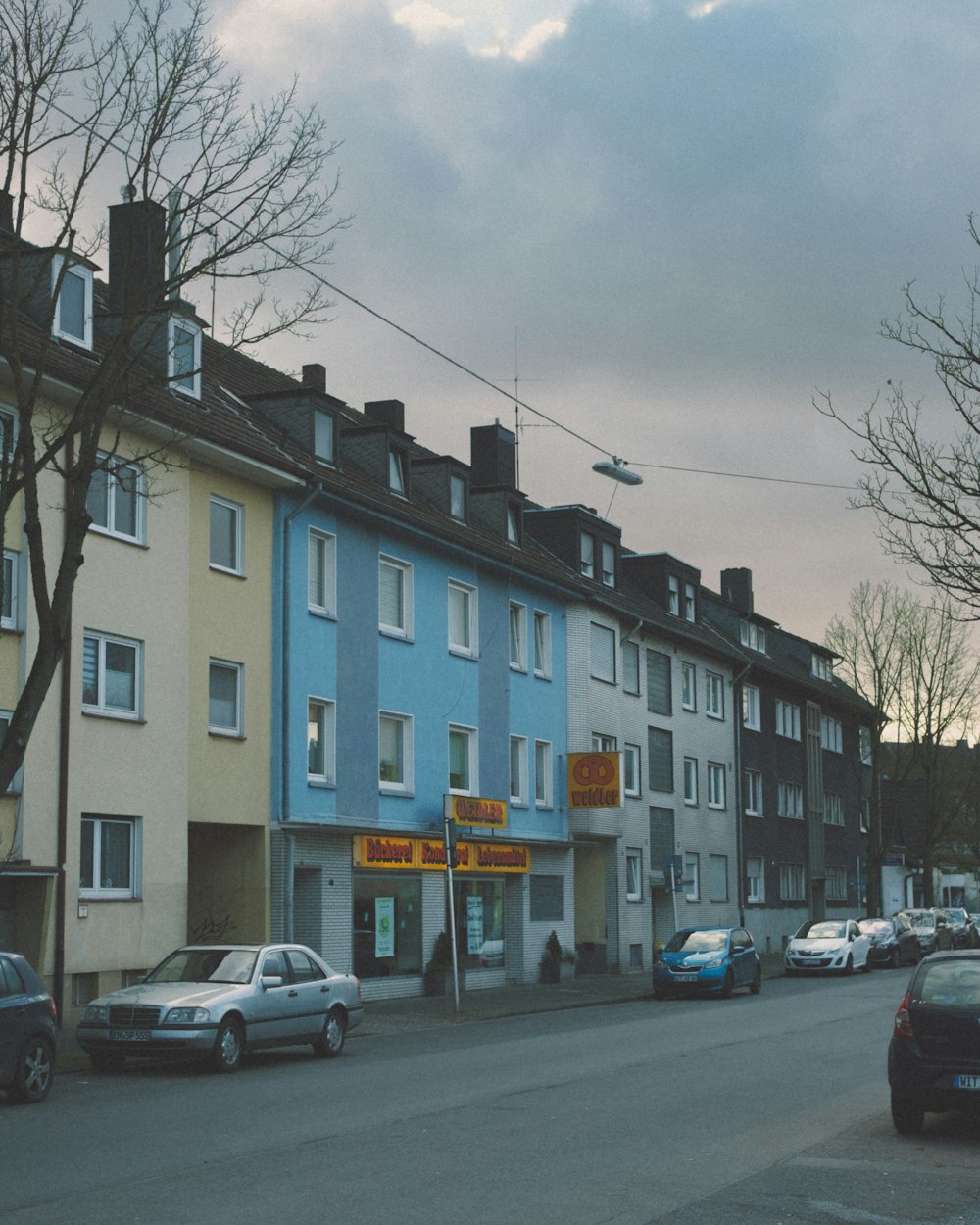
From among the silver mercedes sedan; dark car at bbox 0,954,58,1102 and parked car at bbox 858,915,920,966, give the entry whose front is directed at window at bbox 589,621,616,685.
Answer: the parked car

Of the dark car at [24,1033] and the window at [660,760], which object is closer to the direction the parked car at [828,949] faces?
the dark car

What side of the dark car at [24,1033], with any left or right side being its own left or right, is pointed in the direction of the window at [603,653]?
back

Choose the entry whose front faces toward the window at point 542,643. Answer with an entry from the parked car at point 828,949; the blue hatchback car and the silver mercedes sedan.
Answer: the parked car

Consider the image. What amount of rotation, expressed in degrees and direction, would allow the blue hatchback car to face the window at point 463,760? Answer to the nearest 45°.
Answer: approximately 45° to its right

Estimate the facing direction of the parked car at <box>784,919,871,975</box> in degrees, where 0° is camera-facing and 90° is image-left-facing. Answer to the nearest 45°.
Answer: approximately 45°

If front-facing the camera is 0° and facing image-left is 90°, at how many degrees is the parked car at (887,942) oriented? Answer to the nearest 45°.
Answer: approximately 45°

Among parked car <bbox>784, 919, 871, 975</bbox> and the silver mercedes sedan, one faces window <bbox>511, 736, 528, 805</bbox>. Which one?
the parked car
